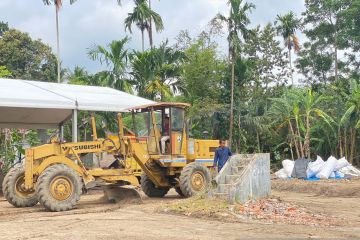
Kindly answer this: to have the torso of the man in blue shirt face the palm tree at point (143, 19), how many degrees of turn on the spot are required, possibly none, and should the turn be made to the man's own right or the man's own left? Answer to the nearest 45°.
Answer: approximately 180°

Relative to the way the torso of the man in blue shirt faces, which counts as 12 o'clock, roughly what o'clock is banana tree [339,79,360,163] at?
The banana tree is roughly at 7 o'clock from the man in blue shirt.

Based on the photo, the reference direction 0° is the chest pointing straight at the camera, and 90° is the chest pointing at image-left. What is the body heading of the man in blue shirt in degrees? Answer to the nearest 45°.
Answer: approximately 0°

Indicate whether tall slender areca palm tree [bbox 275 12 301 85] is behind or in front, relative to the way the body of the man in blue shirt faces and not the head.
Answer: behind

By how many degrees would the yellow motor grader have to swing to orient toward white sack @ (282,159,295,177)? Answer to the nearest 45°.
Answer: approximately 180°

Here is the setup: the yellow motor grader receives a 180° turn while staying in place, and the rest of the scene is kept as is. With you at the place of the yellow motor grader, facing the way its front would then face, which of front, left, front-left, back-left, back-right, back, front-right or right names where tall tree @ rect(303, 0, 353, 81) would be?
front

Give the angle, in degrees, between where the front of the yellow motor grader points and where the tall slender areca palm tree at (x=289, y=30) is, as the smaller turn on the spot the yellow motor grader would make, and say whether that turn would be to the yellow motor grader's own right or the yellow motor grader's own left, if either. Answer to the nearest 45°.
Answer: approximately 180°

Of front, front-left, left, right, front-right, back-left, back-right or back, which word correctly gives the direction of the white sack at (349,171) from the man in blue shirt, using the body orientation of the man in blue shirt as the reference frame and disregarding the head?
back-left

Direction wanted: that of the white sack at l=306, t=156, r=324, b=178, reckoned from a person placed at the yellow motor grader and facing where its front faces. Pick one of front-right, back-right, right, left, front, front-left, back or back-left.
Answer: back

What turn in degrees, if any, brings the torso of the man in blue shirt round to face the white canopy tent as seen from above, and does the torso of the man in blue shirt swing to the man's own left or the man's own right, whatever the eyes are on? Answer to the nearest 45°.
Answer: approximately 135° to the man's own right

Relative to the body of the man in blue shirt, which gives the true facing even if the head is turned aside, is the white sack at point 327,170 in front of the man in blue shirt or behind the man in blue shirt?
behind
